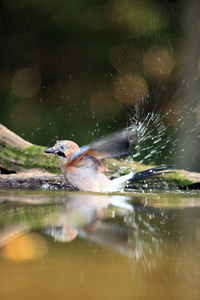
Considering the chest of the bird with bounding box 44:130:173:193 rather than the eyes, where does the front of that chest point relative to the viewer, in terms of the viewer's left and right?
facing to the left of the viewer
